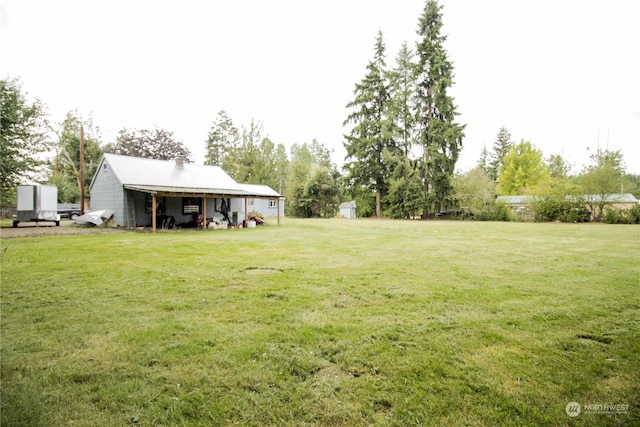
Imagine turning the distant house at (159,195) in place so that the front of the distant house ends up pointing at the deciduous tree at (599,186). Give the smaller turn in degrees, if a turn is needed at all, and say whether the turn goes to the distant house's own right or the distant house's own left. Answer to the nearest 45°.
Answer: approximately 45° to the distant house's own left

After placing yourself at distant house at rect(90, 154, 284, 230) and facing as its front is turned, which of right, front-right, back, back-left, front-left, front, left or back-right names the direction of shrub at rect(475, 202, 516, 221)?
front-left

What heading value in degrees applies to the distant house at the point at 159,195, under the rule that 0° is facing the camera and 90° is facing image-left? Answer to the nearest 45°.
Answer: approximately 315°

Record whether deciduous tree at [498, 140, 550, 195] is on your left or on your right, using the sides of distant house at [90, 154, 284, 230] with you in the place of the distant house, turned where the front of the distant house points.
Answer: on your left

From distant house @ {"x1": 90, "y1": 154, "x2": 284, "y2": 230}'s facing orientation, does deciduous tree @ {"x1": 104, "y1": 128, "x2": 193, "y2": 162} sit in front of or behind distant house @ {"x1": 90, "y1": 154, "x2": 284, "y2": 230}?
behind

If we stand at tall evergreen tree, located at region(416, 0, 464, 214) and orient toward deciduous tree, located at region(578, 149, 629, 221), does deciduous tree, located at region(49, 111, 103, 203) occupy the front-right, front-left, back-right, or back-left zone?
back-right

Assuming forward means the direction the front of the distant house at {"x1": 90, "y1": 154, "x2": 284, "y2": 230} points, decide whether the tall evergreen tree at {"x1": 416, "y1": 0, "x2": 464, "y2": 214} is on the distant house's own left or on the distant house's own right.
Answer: on the distant house's own left

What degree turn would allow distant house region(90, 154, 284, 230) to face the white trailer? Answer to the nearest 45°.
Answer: approximately 135° to its right
